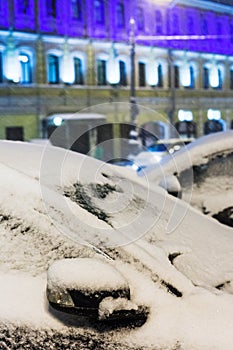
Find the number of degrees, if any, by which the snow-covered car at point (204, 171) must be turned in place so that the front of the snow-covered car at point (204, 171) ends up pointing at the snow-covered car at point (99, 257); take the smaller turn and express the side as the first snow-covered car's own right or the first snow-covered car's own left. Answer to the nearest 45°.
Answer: approximately 90° to the first snow-covered car's own left

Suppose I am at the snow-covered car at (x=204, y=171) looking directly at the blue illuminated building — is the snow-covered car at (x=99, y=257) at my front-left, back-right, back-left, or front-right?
back-left
